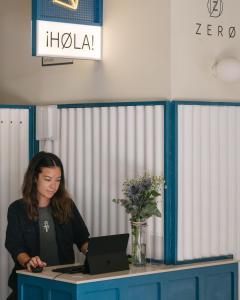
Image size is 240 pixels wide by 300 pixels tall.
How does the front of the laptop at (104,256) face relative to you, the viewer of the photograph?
facing away from the viewer and to the left of the viewer

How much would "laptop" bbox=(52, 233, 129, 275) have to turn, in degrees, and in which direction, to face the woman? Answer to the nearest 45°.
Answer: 0° — it already faces them

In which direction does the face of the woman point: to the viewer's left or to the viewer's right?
to the viewer's right

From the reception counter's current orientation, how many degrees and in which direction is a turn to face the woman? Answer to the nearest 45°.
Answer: approximately 135° to its right
